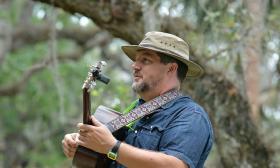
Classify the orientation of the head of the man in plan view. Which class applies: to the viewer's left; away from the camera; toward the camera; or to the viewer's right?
to the viewer's left

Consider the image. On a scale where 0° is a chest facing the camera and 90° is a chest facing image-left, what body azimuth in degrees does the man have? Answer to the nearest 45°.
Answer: approximately 90°
